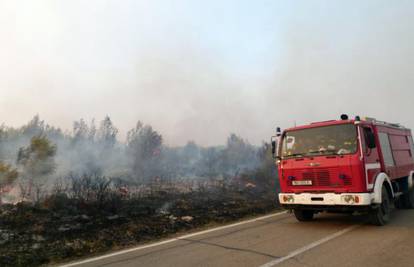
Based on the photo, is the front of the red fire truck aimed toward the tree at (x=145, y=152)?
no

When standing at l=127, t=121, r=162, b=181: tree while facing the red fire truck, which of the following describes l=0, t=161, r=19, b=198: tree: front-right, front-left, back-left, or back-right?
front-right

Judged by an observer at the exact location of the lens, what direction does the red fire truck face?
facing the viewer and to the left of the viewer

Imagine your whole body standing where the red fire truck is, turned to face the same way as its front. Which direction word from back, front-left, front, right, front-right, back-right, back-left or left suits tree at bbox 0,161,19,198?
front-right

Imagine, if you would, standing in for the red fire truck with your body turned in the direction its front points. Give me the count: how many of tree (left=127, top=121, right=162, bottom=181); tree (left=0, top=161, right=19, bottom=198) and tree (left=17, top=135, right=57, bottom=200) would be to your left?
0

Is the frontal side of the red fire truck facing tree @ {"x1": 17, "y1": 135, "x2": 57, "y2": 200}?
no
